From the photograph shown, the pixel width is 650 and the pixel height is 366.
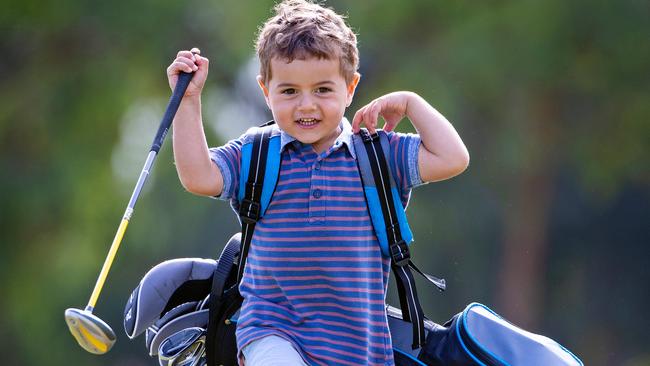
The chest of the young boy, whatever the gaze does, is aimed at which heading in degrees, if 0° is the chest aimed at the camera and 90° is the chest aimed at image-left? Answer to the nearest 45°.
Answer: approximately 0°
